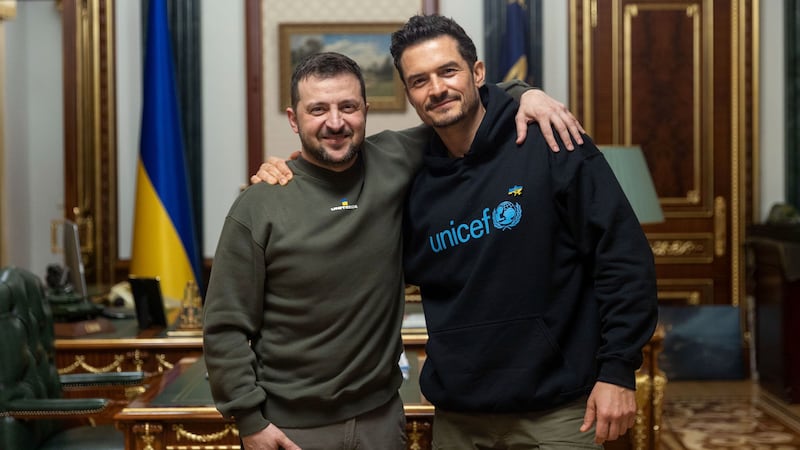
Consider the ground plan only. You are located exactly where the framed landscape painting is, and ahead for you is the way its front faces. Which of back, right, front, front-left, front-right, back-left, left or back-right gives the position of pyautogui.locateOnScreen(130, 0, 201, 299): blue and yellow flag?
front-right

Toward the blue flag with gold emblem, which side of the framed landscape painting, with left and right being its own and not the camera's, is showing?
left

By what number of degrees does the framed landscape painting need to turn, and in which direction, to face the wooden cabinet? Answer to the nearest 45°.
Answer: approximately 90° to its left

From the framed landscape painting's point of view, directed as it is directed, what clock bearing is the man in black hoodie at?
The man in black hoodie is roughly at 12 o'clock from the framed landscape painting.

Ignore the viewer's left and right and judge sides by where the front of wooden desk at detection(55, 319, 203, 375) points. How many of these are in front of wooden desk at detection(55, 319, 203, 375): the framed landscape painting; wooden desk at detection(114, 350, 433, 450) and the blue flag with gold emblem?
1

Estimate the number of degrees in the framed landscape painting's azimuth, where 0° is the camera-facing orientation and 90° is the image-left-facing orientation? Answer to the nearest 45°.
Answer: approximately 0°
